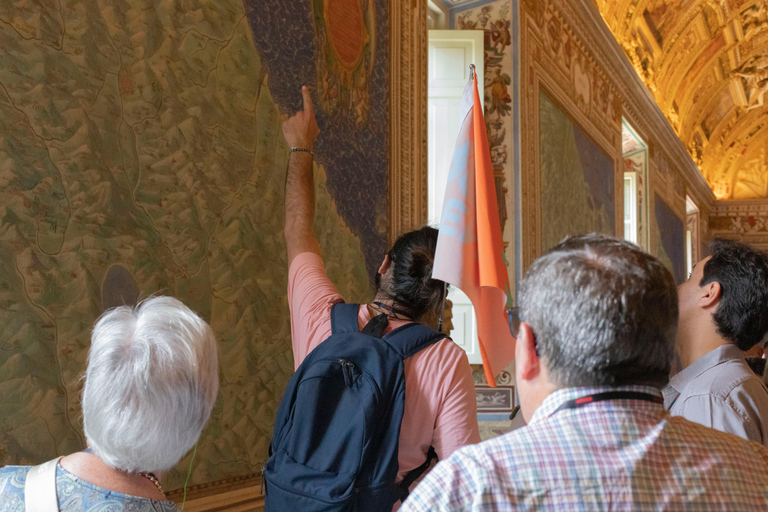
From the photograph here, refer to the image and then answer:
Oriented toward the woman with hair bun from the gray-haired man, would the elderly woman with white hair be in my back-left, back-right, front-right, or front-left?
front-left

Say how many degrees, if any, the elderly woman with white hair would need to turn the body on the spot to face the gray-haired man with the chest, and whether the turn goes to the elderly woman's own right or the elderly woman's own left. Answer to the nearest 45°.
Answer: approximately 135° to the elderly woman's own right

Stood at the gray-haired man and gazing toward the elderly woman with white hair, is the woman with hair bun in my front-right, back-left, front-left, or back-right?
front-right

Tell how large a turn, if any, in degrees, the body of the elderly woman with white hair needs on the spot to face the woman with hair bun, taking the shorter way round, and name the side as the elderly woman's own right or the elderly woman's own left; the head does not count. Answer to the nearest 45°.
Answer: approximately 45° to the elderly woman's own right

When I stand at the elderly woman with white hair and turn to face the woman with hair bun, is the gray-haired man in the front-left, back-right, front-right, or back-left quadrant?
front-right

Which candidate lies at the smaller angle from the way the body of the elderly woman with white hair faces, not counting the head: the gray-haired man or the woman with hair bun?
the woman with hair bun

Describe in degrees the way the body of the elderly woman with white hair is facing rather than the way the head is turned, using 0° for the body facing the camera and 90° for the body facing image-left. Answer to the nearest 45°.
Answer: approximately 180°
